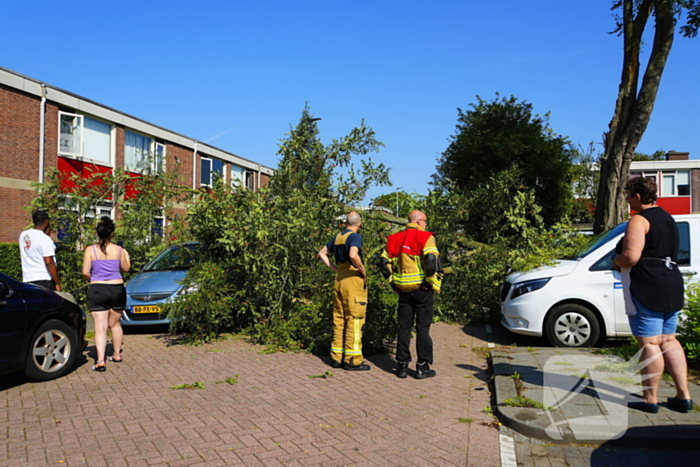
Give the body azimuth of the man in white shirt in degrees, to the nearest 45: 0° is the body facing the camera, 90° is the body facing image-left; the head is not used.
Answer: approximately 225°

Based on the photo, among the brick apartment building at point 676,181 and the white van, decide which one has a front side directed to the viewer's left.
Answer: the white van

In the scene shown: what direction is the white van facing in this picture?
to the viewer's left

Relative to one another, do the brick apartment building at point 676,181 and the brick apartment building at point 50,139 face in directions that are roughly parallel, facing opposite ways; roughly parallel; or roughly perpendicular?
roughly perpendicular

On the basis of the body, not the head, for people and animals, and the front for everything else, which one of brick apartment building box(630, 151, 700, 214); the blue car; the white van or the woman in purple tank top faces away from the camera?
the woman in purple tank top

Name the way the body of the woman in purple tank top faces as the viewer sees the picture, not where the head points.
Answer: away from the camera

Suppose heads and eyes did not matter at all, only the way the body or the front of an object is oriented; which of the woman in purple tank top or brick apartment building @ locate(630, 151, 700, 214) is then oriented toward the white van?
the brick apartment building

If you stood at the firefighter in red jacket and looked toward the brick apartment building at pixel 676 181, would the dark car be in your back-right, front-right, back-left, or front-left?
back-left

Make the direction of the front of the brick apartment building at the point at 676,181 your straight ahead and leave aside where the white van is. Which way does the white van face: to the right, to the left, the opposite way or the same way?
to the right

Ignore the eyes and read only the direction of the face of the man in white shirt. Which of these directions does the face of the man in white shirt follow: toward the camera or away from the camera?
away from the camera

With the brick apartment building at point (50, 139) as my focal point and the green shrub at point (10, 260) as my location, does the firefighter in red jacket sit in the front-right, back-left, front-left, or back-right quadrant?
back-right

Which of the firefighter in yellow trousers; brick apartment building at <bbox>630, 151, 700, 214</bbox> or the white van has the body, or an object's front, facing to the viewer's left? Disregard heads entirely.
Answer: the white van

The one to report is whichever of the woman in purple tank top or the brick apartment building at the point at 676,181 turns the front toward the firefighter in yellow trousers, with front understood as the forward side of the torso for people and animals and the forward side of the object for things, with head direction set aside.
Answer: the brick apartment building

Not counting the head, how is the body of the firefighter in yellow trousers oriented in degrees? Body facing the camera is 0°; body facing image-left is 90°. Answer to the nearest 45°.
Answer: approximately 225°
